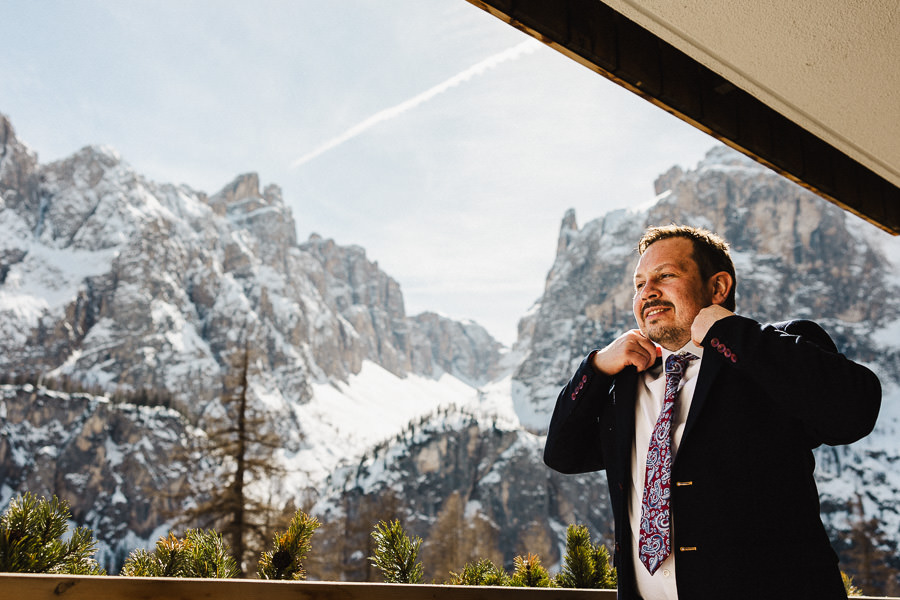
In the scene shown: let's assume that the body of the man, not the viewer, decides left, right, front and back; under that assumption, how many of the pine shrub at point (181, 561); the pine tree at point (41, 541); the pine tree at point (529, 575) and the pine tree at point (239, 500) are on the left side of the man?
0

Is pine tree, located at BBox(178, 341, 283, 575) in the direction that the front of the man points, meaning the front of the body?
no

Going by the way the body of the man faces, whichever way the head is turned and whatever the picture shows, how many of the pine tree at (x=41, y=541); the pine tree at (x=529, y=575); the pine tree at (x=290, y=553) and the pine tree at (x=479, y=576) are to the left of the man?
0

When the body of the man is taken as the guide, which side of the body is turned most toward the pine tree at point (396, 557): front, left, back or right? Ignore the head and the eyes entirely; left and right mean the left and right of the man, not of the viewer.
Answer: right

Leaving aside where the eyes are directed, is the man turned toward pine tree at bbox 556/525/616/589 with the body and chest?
no

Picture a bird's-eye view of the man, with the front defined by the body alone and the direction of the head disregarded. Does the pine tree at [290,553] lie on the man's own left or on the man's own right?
on the man's own right

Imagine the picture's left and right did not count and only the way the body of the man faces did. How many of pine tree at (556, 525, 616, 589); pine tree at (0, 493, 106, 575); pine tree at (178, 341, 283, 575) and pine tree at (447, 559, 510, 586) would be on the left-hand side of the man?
0

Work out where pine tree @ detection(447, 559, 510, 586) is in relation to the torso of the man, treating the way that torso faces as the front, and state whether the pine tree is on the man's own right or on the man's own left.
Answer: on the man's own right

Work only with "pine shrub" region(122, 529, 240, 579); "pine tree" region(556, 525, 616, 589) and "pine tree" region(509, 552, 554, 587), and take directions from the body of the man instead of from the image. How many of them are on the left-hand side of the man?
0

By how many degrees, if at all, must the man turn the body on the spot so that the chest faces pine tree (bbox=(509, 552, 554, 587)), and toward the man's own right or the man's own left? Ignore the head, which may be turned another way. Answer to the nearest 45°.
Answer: approximately 90° to the man's own right

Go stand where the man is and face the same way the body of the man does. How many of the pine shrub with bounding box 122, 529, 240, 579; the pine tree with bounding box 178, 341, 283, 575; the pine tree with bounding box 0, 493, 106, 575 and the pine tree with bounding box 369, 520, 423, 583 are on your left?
0

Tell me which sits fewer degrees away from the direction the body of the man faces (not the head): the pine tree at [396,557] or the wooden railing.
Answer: the wooden railing

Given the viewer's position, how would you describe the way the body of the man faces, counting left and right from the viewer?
facing the viewer and to the left of the viewer

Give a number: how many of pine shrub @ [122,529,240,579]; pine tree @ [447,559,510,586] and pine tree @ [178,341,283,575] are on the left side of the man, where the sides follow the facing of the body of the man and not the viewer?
0

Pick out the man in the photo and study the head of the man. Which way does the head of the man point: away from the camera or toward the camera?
toward the camera
